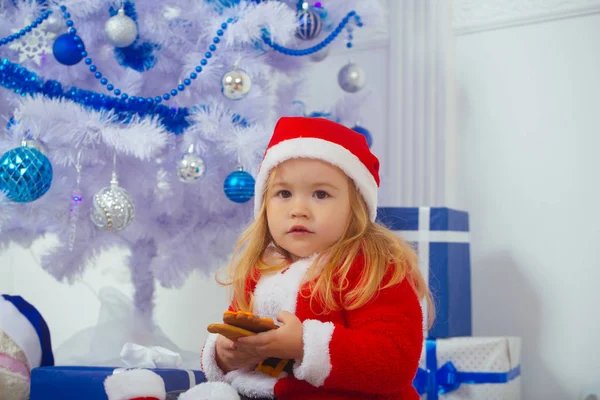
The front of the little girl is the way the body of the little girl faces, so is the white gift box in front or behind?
behind

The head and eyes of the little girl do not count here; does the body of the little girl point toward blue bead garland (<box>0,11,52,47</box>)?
no

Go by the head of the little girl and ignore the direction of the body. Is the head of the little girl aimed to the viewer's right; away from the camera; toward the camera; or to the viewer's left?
toward the camera

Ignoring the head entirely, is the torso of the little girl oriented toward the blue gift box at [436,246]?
no

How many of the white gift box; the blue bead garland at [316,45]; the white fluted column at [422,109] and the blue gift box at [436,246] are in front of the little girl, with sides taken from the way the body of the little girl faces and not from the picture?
0

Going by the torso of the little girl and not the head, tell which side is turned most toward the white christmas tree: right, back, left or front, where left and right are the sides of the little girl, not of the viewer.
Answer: right

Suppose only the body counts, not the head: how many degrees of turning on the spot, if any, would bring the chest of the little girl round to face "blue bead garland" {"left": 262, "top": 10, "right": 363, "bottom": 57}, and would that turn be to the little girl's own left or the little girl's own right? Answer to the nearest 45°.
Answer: approximately 135° to the little girl's own right

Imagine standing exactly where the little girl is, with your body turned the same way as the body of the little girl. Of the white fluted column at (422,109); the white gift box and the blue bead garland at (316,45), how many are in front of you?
0
